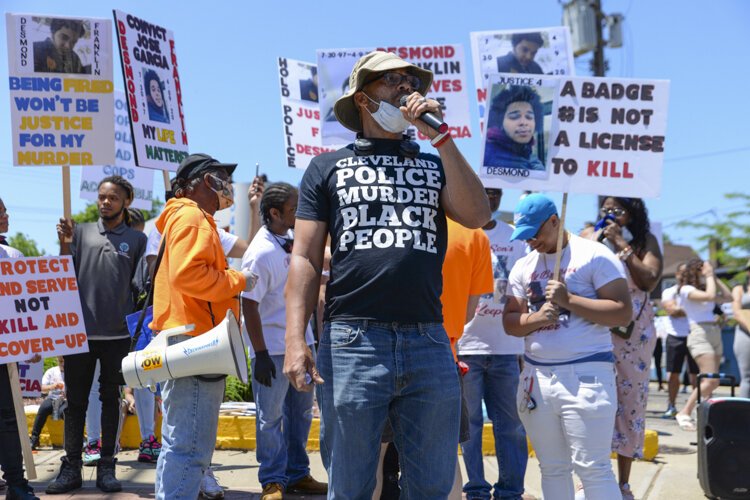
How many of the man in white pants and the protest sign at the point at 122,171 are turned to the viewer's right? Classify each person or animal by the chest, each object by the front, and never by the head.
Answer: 0

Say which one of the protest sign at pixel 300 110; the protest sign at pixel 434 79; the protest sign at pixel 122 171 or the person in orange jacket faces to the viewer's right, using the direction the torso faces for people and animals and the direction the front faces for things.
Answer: the person in orange jacket

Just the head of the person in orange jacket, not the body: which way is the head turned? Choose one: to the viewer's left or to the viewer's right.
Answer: to the viewer's right

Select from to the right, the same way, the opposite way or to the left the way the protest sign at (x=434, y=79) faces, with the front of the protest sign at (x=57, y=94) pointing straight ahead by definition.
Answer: the same way

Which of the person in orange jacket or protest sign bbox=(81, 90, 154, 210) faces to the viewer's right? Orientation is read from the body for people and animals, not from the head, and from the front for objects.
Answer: the person in orange jacket

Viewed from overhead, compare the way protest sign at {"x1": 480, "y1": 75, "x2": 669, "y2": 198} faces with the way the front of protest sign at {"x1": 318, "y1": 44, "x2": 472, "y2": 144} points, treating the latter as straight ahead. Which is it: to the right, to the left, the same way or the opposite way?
the same way

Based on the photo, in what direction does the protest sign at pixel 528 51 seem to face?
toward the camera

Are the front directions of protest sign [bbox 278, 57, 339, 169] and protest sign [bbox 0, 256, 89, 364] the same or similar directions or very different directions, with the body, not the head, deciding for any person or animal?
same or similar directions

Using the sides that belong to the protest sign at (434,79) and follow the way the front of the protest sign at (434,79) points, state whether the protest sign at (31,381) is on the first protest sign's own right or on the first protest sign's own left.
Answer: on the first protest sign's own right

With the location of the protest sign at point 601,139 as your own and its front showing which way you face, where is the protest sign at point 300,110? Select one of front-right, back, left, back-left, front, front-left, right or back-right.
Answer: back-right

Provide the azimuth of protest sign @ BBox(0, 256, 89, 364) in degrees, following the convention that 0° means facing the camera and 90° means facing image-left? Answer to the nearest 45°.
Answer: approximately 0°

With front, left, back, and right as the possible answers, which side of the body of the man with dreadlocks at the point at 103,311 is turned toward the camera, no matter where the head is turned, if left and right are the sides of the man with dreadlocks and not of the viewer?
front

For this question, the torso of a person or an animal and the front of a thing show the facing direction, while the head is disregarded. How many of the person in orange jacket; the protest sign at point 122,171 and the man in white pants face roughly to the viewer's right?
1

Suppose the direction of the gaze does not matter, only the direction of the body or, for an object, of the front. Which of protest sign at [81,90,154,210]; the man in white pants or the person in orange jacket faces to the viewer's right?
the person in orange jacket

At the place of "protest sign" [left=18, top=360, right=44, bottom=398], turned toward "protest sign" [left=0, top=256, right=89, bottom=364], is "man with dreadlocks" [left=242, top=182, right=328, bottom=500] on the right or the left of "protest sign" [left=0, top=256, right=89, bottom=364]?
left

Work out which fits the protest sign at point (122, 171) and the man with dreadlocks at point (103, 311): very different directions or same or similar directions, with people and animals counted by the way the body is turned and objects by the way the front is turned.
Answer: same or similar directions

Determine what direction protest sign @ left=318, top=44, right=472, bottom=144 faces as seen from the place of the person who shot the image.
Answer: facing the viewer

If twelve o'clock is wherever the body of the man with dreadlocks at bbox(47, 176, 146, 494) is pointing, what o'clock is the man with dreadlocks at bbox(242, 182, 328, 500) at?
the man with dreadlocks at bbox(242, 182, 328, 500) is roughly at 10 o'clock from the man with dreadlocks at bbox(47, 176, 146, 494).

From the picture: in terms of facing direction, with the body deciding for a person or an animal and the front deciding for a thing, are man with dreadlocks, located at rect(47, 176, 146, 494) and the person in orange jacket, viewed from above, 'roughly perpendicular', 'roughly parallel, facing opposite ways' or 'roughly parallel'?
roughly perpendicular

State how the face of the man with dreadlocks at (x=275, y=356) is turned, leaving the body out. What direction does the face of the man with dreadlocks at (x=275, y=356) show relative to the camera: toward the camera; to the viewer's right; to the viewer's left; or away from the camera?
to the viewer's right
